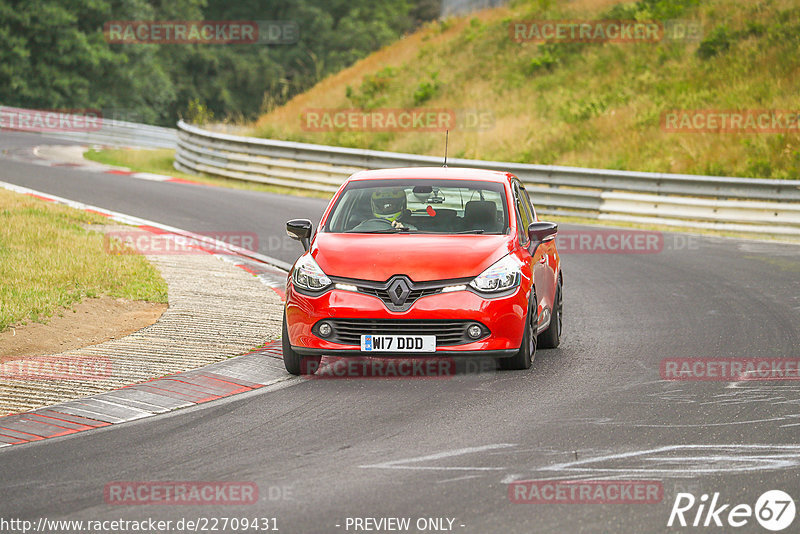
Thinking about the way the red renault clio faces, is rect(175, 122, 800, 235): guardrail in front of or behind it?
behind

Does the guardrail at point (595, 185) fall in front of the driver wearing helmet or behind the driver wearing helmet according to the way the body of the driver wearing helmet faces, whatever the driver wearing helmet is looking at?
behind

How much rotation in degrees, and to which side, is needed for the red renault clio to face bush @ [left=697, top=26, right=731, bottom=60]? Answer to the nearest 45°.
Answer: approximately 180°

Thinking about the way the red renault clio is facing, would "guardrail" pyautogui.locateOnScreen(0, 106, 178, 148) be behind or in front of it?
behind

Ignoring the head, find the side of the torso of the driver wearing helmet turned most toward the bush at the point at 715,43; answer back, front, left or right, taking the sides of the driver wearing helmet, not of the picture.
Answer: back

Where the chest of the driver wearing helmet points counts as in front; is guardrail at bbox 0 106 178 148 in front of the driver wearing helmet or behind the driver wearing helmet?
behind

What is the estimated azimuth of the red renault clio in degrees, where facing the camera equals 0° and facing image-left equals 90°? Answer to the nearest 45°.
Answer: approximately 0°
